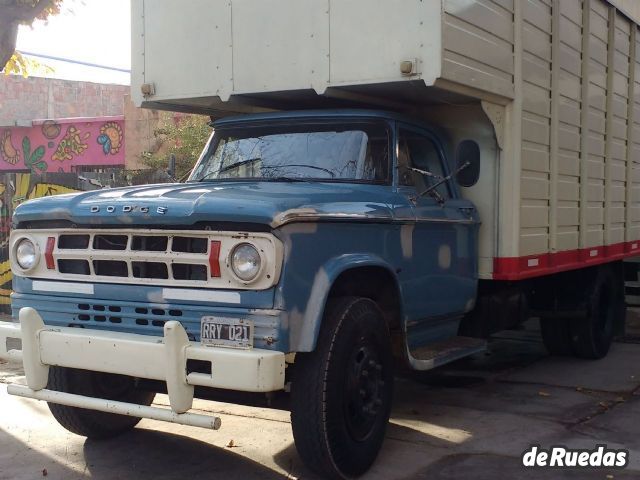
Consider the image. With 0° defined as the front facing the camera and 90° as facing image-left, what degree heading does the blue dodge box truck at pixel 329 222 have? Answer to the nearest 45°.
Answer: approximately 45°
